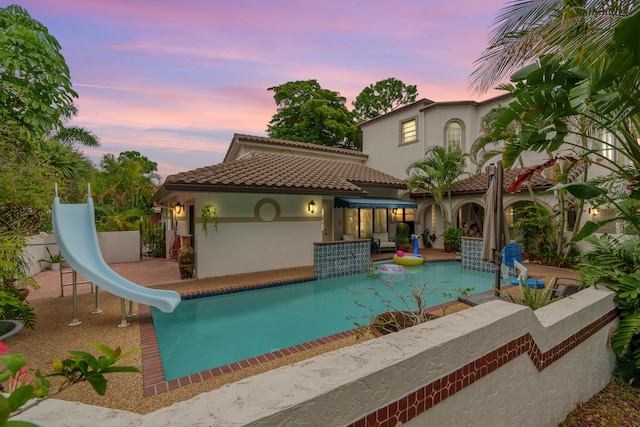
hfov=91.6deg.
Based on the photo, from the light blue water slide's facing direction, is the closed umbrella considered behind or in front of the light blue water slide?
in front

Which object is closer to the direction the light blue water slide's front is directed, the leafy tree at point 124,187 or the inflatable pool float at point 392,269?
the inflatable pool float

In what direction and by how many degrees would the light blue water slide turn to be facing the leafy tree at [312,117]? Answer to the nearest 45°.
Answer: approximately 90° to its left

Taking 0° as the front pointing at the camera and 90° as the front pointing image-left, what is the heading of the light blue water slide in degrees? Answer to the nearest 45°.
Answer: approximately 315°

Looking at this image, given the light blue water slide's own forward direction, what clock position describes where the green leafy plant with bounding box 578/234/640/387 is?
The green leafy plant is roughly at 12 o'clock from the light blue water slide.

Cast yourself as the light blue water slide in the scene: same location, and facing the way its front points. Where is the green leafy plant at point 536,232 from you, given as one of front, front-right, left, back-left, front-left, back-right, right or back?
front-left

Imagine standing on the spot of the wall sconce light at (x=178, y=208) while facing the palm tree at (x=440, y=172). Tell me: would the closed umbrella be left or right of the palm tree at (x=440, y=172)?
right

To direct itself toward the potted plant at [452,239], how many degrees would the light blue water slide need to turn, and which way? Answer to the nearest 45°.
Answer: approximately 45° to its left
